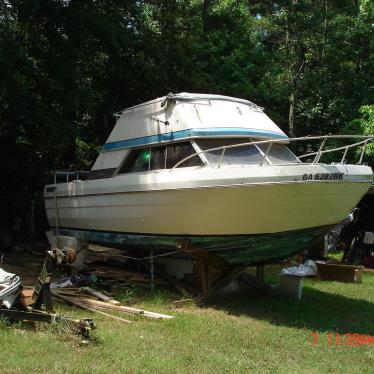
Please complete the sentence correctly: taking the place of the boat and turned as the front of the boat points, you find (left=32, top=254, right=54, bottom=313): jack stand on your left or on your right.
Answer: on your right

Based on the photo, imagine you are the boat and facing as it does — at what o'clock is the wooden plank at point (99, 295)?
The wooden plank is roughly at 4 o'clock from the boat.

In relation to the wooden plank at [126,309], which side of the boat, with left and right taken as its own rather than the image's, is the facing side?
right

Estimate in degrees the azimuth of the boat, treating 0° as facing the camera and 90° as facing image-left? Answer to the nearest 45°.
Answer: approximately 315°
